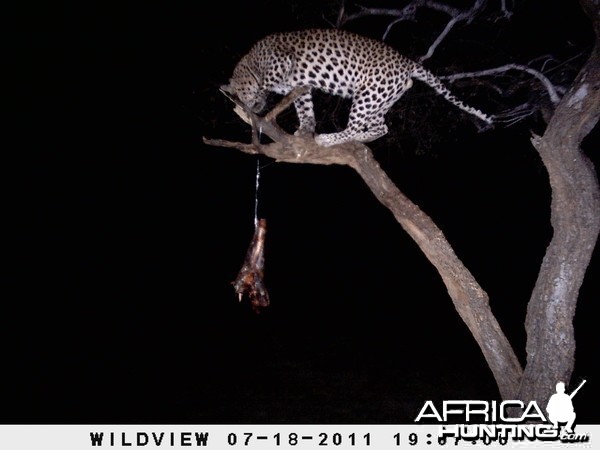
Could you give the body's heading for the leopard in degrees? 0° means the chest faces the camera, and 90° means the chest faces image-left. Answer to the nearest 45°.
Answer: approximately 90°

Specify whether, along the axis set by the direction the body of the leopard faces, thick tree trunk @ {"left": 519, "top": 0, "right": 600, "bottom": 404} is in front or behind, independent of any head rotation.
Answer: behind
